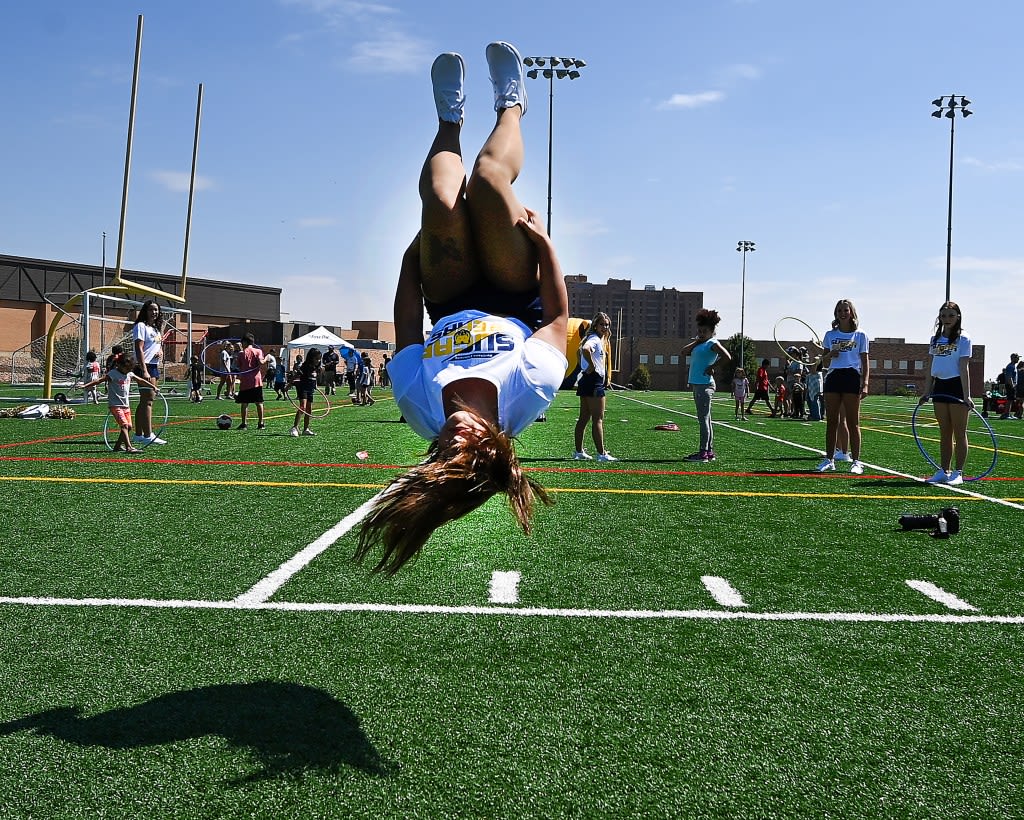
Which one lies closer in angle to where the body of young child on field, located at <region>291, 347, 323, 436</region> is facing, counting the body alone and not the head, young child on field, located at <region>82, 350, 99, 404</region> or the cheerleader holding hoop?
the cheerleader holding hoop

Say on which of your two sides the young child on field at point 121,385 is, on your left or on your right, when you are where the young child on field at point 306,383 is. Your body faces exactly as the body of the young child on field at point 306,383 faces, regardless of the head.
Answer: on your right

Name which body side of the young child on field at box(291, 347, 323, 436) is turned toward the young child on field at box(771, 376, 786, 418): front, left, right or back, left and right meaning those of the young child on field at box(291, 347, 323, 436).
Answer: left

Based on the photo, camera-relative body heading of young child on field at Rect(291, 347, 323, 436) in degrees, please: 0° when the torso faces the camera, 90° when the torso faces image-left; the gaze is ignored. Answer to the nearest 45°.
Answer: approximately 315°

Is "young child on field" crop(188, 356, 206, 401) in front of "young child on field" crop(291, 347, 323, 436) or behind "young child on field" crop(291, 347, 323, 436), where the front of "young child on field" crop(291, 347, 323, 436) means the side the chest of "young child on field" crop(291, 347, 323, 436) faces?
behind
